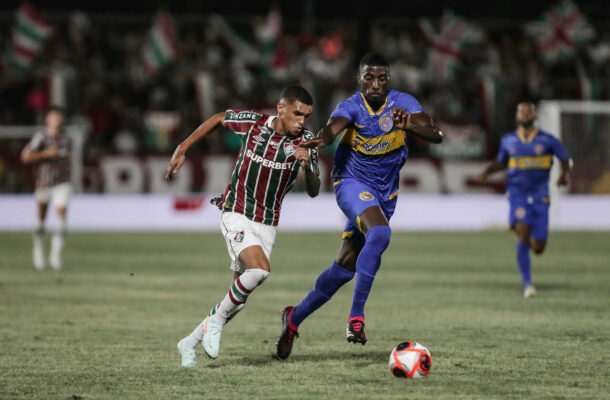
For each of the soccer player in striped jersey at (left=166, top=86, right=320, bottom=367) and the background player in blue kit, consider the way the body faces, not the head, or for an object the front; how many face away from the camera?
0

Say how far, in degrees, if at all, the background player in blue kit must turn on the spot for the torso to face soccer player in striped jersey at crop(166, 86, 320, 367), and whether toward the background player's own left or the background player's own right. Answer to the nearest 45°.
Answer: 0° — they already face them

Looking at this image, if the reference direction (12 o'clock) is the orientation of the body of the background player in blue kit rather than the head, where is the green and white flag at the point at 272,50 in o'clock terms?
The green and white flag is roughly at 5 o'clock from the background player in blue kit.

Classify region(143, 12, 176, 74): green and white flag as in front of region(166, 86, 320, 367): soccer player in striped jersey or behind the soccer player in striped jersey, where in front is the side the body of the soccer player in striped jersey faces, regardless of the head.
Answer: behind

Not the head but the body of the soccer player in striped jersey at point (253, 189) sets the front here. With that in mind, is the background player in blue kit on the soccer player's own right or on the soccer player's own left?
on the soccer player's own left

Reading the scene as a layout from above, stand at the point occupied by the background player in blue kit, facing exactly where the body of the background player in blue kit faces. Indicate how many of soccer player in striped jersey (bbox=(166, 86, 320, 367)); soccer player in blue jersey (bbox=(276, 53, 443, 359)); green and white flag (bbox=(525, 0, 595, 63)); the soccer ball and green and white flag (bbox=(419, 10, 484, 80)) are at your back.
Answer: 2

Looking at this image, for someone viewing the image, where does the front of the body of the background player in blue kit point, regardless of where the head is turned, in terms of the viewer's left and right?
facing the viewer

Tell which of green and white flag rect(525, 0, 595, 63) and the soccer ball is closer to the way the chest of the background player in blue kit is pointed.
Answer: the soccer ball

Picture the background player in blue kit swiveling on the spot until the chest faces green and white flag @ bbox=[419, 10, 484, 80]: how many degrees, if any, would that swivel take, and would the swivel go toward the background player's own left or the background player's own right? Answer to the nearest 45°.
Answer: approximately 180°

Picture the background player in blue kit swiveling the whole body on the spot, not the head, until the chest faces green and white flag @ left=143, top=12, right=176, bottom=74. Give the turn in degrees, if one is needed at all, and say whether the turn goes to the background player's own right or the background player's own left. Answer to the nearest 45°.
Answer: approximately 135° to the background player's own right
